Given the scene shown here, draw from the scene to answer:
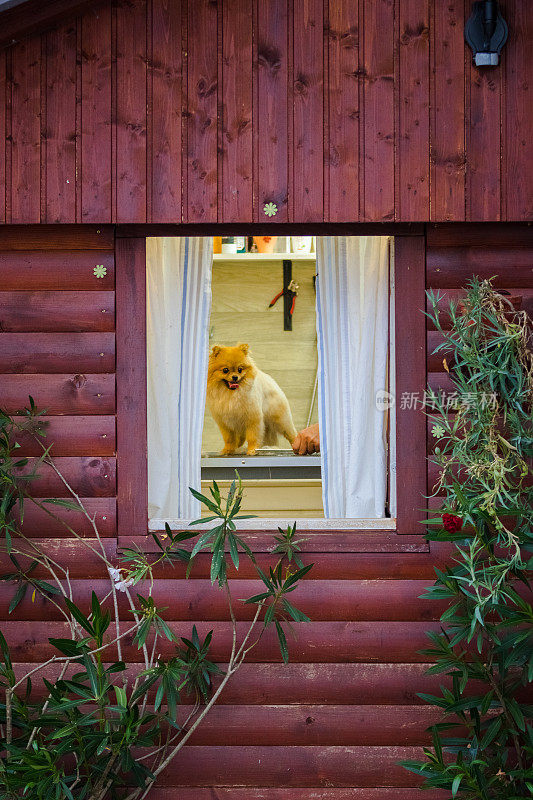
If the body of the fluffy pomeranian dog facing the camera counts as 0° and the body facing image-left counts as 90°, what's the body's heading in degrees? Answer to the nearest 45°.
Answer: approximately 45°
